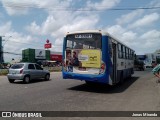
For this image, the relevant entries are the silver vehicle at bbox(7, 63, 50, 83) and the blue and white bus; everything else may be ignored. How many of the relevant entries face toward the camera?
0

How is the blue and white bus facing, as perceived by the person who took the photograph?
facing away from the viewer and to the right of the viewer

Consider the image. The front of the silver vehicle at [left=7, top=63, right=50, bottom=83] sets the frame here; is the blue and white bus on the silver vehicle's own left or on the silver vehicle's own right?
on the silver vehicle's own right

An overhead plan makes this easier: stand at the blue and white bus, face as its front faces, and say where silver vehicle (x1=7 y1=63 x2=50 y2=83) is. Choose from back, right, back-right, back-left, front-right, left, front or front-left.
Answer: left
